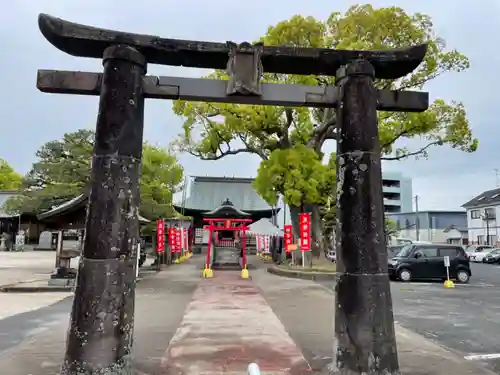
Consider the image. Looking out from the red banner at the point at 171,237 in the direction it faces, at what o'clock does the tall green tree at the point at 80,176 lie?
The tall green tree is roughly at 3 o'clock from the red banner.

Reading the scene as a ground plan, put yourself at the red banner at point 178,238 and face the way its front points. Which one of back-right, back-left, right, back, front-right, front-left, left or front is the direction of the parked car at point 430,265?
front-left

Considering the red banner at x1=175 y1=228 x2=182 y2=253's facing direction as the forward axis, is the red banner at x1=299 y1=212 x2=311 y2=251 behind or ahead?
ahead

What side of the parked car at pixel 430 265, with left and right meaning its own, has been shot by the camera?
left

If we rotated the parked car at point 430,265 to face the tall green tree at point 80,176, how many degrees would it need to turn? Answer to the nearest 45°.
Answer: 0° — it already faces it

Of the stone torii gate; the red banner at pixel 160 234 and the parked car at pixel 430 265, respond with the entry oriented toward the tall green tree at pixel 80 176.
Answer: the parked car

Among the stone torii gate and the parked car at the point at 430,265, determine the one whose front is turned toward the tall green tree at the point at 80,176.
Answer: the parked car

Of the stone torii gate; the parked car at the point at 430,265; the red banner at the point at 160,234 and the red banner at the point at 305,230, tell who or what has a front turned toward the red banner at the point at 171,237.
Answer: the parked car

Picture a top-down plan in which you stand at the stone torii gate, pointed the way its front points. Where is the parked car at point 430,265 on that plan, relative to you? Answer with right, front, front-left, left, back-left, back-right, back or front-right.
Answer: back-left

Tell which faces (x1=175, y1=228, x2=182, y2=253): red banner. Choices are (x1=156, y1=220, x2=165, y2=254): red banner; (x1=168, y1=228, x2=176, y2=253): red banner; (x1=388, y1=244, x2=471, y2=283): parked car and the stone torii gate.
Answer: the parked car
